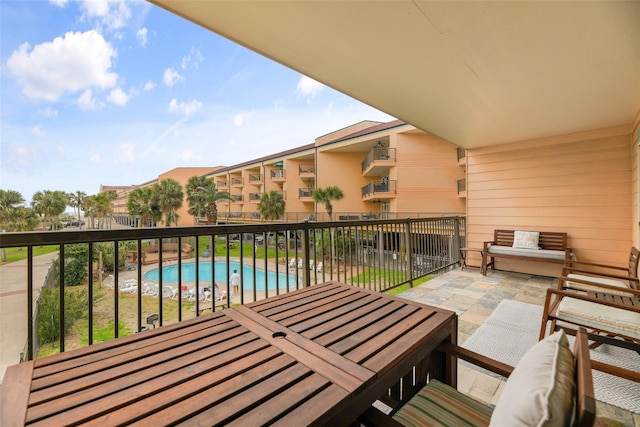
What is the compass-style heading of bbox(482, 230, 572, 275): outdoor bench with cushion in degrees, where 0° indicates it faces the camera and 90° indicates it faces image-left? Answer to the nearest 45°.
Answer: approximately 0°

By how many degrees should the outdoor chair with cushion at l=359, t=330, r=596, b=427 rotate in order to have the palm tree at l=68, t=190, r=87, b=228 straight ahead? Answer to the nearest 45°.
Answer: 0° — it already faces it

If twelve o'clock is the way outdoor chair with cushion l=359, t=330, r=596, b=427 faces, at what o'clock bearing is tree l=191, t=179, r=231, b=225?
The tree is roughly at 1 o'clock from the outdoor chair with cushion.

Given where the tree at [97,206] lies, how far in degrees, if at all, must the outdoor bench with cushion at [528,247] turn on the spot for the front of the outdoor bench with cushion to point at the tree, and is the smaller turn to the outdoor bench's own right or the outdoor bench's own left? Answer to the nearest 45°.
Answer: approximately 90° to the outdoor bench's own right

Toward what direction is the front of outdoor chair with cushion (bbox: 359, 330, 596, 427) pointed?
to the viewer's left

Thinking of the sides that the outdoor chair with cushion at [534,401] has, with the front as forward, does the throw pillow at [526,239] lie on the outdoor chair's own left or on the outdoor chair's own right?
on the outdoor chair's own right

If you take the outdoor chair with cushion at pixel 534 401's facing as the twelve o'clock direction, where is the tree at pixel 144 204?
The tree is roughly at 1 o'clock from the outdoor chair with cushion.

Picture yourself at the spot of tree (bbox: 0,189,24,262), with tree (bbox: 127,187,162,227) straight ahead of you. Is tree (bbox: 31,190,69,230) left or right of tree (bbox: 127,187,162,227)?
left

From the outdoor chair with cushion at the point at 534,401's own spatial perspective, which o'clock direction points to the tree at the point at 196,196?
The tree is roughly at 1 o'clock from the outdoor chair with cushion.

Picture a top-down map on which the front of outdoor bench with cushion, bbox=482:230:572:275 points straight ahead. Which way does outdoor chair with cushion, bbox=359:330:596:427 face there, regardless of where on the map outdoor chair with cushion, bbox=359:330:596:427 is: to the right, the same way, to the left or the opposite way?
to the right

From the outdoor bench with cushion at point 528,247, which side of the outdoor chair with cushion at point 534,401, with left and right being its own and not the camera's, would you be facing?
right

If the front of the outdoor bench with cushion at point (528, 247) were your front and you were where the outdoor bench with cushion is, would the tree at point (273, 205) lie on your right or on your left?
on your right

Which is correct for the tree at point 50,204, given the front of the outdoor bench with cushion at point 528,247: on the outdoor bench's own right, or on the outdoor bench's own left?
on the outdoor bench's own right
